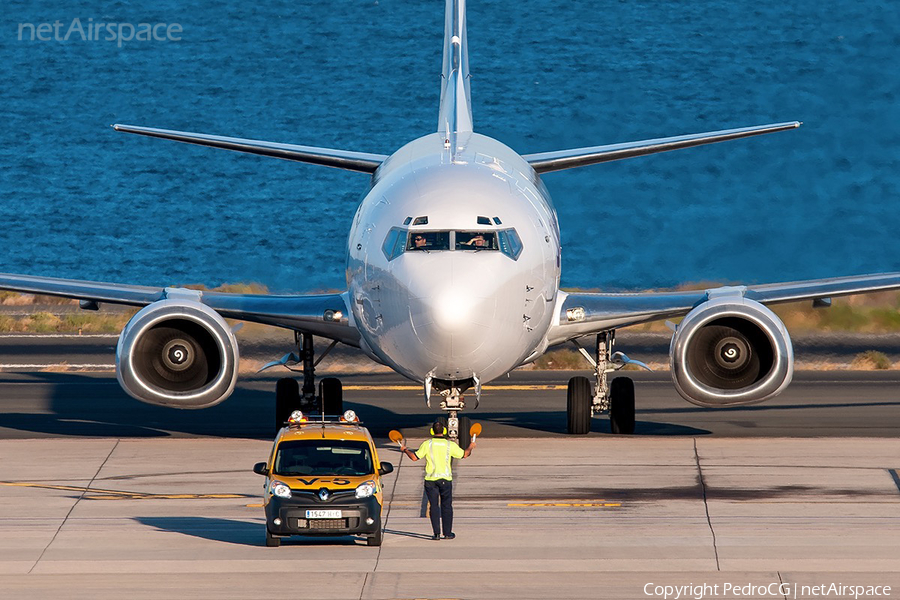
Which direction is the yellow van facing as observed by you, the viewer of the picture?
facing the viewer

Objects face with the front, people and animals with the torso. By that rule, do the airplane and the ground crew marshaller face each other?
yes

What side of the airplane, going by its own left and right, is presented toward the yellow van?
front

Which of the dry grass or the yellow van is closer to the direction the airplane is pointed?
the yellow van

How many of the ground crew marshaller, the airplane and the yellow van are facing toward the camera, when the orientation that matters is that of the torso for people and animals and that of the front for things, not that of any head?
2

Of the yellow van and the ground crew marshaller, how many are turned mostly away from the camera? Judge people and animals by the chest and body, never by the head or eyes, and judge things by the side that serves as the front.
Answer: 1

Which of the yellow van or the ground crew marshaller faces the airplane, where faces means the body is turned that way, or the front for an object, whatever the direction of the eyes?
the ground crew marshaller

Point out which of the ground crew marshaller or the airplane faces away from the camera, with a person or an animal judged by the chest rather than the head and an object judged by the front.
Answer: the ground crew marshaller

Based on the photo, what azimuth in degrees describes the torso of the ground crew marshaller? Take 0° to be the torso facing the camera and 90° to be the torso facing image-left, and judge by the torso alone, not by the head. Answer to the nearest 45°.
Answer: approximately 180°

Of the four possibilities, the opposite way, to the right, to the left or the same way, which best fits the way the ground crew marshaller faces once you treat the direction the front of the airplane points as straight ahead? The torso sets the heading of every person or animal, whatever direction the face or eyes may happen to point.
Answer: the opposite way

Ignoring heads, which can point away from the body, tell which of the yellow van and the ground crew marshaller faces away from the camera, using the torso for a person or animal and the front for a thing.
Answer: the ground crew marshaller

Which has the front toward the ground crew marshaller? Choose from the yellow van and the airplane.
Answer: the airplane

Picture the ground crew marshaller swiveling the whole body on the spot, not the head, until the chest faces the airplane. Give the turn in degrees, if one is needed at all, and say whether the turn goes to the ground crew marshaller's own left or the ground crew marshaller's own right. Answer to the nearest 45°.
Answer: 0° — they already face it

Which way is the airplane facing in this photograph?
toward the camera

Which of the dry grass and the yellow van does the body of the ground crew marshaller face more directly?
the dry grass
